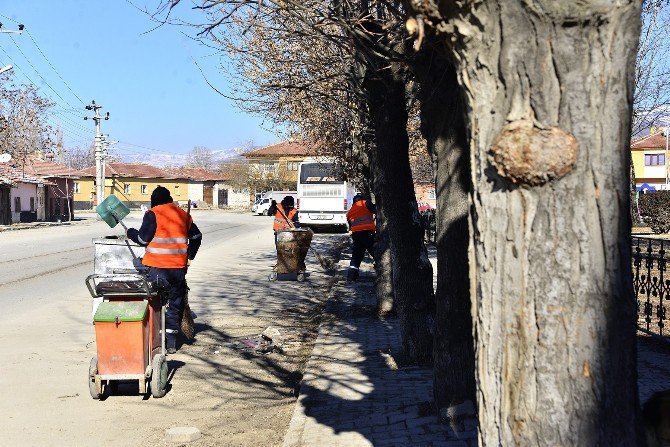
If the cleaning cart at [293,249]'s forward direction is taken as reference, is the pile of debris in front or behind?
in front

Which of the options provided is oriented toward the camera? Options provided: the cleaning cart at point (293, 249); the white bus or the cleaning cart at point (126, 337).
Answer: the cleaning cart at point (293, 249)

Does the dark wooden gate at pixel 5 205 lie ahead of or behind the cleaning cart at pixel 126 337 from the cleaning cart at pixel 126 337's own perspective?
ahead

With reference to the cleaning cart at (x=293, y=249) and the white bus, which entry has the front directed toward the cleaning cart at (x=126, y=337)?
the cleaning cart at (x=293, y=249)

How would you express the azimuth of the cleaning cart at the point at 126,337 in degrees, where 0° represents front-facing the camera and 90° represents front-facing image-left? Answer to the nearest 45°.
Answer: approximately 180°

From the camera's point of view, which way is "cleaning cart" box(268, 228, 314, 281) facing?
toward the camera

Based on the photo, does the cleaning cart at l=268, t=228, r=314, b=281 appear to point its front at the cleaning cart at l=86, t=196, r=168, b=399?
yes

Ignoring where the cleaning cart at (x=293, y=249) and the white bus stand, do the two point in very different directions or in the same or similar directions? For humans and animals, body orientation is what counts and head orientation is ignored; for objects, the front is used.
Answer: very different directions

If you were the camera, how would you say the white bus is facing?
facing away from the viewer

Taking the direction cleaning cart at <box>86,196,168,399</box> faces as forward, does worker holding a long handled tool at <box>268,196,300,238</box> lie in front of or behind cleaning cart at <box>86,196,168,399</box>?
in front

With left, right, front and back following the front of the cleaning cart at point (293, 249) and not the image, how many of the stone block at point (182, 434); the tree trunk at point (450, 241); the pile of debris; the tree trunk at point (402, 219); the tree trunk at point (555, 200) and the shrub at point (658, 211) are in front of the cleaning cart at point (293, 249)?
5
